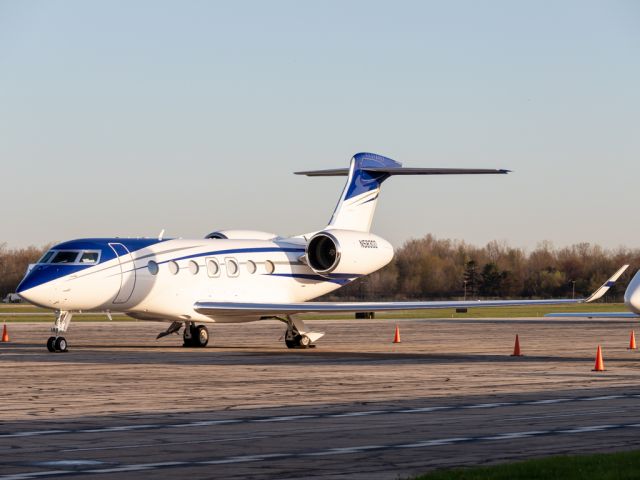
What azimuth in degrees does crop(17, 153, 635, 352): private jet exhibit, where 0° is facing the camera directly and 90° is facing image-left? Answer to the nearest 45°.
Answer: approximately 45°
